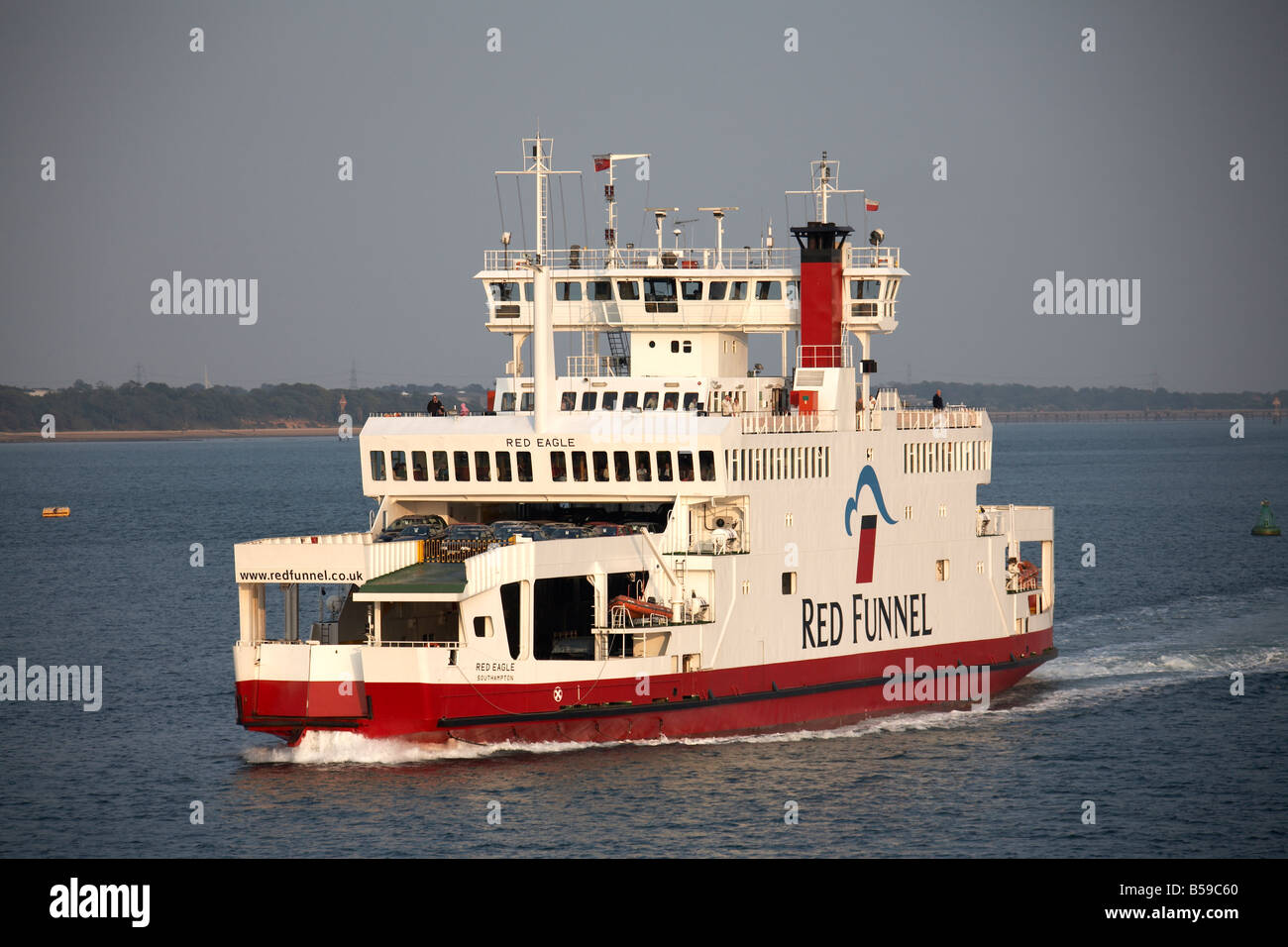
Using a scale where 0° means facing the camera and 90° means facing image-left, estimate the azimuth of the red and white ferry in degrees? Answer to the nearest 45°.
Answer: approximately 45°
